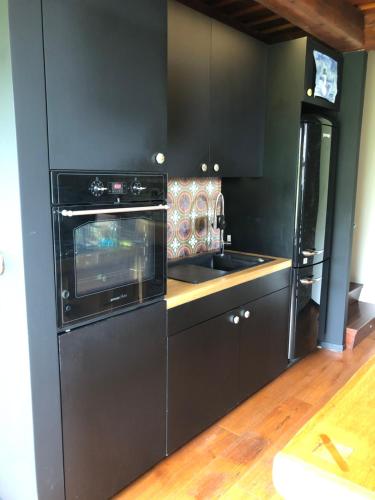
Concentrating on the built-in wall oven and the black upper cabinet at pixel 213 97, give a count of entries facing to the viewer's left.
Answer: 0

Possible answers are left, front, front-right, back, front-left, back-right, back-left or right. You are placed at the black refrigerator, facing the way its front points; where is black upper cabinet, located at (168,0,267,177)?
right

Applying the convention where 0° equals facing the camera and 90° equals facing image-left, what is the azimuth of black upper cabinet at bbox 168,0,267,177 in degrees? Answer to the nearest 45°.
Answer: approximately 315°

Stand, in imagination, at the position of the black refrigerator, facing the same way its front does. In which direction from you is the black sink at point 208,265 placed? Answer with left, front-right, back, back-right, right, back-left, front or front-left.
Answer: right

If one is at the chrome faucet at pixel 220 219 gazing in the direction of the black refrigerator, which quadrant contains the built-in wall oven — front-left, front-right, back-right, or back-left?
back-right

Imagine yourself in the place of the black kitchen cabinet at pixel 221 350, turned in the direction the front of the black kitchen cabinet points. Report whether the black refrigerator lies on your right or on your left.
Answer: on your left

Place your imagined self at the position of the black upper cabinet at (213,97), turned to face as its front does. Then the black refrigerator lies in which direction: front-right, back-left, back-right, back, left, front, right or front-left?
left

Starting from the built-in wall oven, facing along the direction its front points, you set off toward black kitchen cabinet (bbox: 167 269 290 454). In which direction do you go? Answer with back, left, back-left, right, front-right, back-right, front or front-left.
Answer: left

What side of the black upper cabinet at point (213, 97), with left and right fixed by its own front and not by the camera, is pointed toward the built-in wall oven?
right
